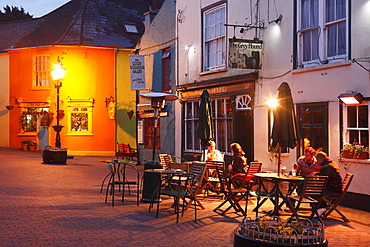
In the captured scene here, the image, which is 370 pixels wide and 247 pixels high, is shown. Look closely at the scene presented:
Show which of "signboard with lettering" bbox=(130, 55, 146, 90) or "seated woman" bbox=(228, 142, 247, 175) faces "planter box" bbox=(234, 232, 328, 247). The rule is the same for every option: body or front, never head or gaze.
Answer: the signboard with lettering

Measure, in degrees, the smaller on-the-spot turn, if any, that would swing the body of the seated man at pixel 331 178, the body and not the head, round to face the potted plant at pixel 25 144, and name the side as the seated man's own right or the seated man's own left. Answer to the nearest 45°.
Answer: approximately 45° to the seated man's own right

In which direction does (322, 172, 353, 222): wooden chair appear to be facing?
to the viewer's left

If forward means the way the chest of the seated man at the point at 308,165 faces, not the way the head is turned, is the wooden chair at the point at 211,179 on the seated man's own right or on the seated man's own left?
on the seated man's own right

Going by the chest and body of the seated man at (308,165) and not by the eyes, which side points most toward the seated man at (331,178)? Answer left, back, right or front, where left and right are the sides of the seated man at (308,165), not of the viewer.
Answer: left

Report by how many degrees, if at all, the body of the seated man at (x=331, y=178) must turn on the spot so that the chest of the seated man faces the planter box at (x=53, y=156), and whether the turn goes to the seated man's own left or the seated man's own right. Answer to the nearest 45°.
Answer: approximately 45° to the seated man's own right

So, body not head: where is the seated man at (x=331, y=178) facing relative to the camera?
to the viewer's left

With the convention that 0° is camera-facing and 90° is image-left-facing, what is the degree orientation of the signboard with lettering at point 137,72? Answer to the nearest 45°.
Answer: approximately 0°
